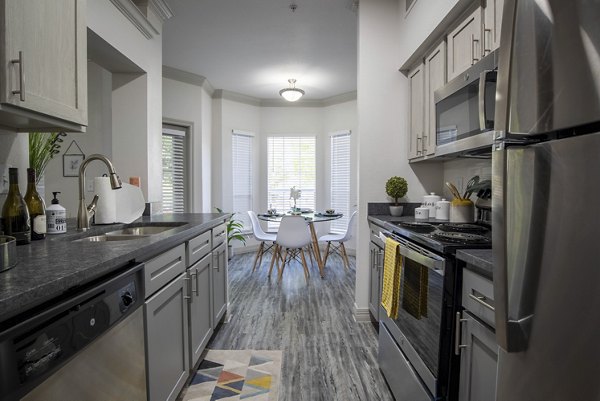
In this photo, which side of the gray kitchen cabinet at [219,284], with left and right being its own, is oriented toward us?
right

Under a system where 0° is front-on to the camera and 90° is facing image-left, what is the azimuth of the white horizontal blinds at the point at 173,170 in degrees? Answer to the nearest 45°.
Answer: approximately 315°

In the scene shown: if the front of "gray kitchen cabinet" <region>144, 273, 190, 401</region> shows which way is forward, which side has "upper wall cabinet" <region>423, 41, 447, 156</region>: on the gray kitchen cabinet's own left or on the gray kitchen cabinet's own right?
on the gray kitchen cabinet's own left

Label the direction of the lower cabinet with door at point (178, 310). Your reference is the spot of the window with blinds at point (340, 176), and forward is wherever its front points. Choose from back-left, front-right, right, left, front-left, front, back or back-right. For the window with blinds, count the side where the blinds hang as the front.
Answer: front-left

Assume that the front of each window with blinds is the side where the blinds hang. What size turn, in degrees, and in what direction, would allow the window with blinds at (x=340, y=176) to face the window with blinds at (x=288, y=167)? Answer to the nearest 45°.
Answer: approximately 45° to its right

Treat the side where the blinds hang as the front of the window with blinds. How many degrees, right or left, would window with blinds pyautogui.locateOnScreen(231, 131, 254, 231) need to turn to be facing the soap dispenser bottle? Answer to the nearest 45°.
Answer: approximately 45° to its right

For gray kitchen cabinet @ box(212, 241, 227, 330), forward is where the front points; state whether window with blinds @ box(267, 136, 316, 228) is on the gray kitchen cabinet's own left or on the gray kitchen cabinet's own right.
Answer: on the gray kitchen cabinet's own left

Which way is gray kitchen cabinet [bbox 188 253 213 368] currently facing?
to the viewer's right

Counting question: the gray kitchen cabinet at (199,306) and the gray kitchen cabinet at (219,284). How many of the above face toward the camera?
0

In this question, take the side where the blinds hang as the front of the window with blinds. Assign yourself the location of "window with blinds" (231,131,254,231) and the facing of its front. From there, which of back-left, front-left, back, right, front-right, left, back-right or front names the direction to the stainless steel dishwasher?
front-right

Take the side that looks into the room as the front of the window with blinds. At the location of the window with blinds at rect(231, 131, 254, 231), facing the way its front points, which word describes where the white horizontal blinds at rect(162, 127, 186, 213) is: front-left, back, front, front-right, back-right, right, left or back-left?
right

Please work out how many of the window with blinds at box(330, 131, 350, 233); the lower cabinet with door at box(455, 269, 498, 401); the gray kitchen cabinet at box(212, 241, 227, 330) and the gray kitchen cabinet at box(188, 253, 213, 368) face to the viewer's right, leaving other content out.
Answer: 2

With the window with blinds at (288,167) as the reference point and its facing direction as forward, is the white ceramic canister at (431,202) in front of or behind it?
in front
